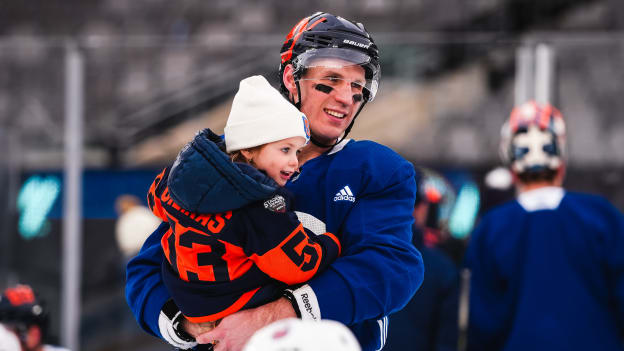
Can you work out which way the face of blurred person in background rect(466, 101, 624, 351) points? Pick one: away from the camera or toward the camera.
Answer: away from the camera

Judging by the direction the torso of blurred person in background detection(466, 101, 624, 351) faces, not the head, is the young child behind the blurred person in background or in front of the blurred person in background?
behind

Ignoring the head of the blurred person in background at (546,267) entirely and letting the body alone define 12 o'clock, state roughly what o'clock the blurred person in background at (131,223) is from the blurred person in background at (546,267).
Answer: the blurred person in background at (131,223) is roughly at 10 o'clock from the blurred person in background at (546,267).

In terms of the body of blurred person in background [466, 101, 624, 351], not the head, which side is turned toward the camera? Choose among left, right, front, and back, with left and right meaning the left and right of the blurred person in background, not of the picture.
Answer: back

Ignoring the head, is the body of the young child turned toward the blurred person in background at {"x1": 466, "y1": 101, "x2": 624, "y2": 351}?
yes

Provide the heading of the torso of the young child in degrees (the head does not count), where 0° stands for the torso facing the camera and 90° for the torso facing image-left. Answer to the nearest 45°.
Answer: approximately 225°

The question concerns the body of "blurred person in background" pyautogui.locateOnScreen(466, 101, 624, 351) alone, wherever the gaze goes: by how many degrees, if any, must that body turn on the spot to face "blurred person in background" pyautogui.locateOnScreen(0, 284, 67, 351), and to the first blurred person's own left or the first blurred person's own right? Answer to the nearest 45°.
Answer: approximately 90° to the first blurred person's own left
